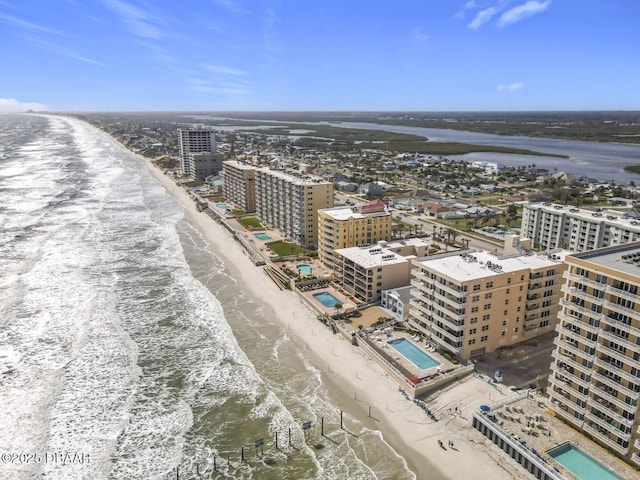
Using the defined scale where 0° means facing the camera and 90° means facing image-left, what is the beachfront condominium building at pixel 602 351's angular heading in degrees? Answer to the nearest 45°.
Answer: approximately 45°
